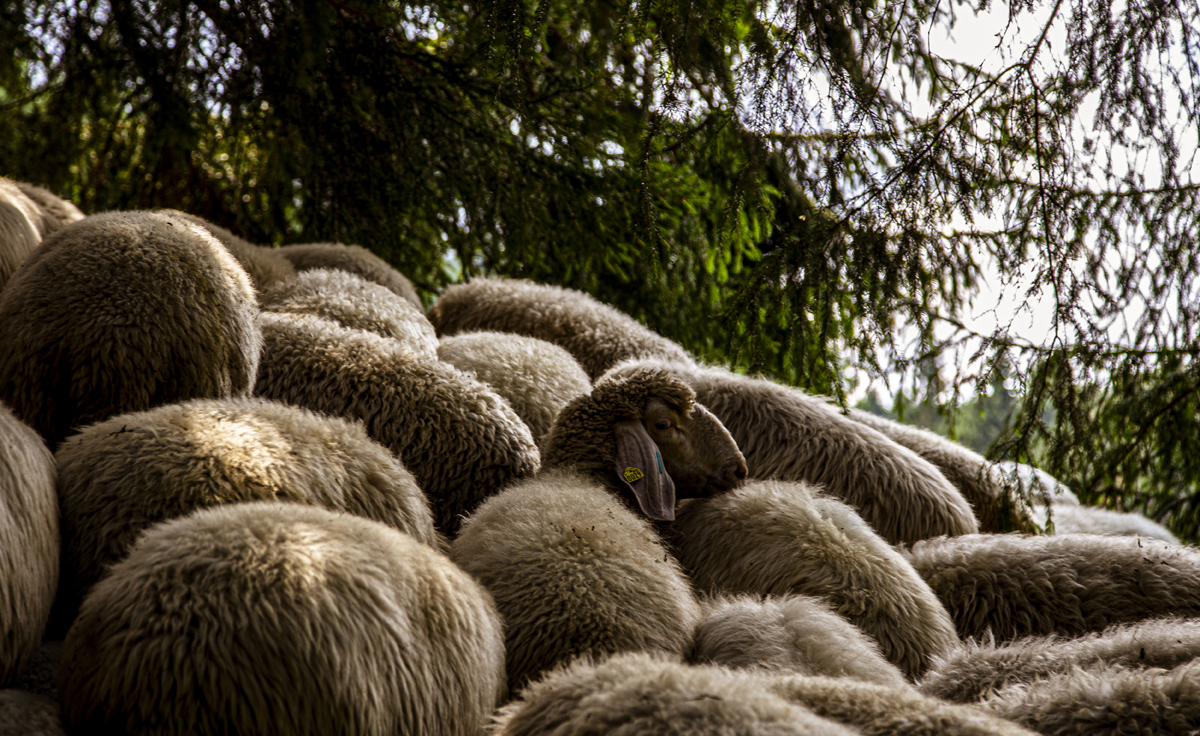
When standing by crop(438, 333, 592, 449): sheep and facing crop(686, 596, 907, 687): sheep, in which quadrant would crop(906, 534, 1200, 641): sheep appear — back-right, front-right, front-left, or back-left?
front-left

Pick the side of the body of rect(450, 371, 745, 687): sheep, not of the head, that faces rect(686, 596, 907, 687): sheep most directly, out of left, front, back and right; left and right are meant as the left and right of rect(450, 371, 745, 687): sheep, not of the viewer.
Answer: right

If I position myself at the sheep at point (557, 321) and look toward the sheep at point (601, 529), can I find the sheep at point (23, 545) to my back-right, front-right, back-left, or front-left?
front-right

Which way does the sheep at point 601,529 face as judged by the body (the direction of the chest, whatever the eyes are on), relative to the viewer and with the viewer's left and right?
facing away from the viewer and to the right of the viewer

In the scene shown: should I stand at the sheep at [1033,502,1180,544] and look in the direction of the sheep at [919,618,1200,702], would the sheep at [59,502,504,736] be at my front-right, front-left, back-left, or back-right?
front-right

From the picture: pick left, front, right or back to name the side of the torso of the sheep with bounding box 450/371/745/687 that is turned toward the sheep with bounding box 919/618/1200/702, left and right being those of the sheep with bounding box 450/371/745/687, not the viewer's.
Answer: right

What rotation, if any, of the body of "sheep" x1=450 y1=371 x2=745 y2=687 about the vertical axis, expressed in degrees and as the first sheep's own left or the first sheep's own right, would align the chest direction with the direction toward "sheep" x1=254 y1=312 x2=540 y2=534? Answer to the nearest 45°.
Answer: approximately 90° to the first sheep's own left

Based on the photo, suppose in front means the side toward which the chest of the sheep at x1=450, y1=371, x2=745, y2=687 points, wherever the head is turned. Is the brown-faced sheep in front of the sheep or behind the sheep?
in front

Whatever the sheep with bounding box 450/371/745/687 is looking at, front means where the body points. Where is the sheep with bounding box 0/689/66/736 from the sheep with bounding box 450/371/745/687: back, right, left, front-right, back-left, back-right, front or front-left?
back

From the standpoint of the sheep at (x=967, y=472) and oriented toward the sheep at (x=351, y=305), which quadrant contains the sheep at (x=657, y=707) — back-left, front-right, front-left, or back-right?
front-left

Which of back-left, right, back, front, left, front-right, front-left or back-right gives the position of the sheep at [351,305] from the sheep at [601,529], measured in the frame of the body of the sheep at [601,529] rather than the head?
left
